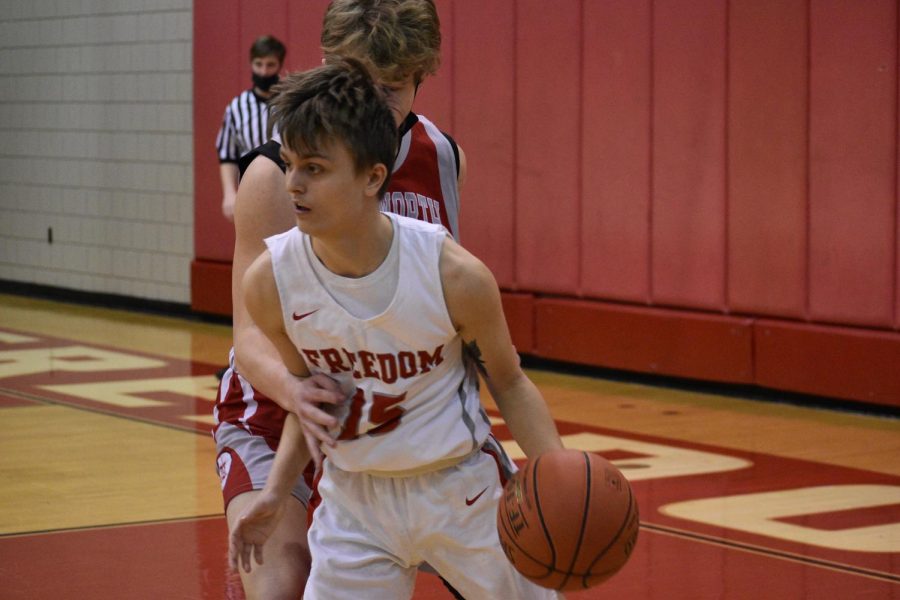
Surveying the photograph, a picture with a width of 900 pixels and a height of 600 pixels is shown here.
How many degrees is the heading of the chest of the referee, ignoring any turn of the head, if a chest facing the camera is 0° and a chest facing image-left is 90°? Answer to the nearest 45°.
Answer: approximately 0°

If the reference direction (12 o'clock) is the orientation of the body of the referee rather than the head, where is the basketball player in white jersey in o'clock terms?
The basketball player in white jersey is roughly at 12 o'clock from the referee.

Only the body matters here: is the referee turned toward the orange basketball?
yes
